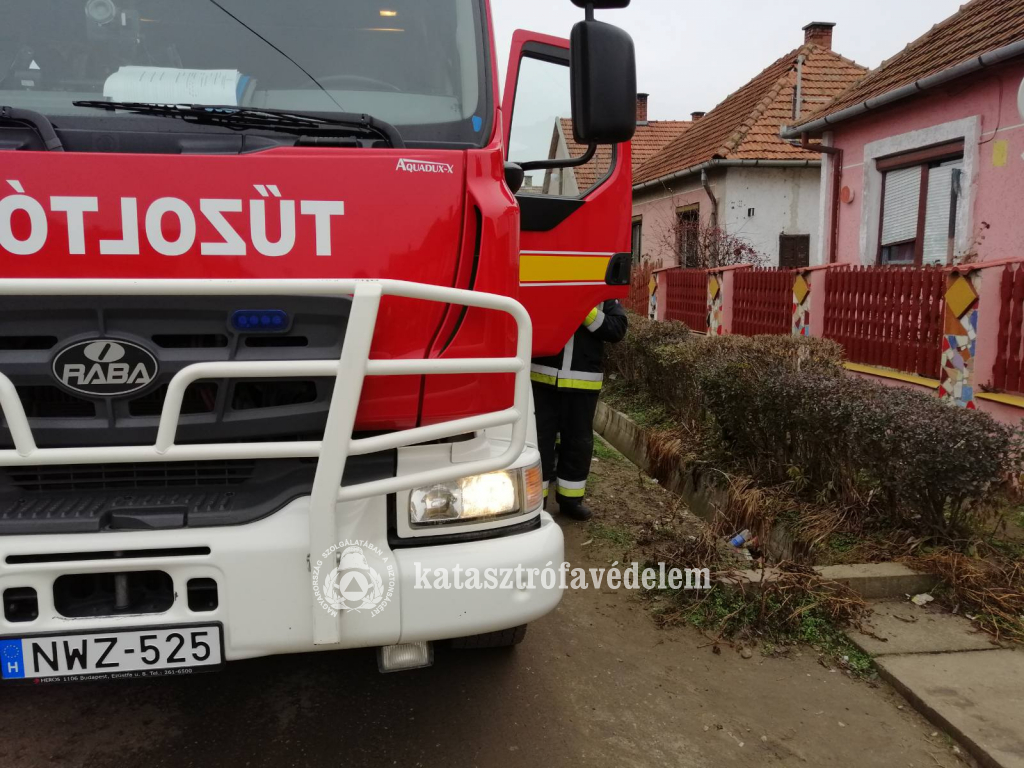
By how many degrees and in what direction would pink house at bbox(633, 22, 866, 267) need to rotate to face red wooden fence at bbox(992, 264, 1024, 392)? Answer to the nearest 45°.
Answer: approximately 45° to its left

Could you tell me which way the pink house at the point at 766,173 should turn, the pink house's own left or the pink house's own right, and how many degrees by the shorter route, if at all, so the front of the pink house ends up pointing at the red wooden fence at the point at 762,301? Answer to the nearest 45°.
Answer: approximately 45° to the pink house's own left

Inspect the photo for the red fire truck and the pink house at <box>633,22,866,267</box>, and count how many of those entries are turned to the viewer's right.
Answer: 0

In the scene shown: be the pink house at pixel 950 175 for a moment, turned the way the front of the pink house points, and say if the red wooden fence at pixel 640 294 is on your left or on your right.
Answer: on your right

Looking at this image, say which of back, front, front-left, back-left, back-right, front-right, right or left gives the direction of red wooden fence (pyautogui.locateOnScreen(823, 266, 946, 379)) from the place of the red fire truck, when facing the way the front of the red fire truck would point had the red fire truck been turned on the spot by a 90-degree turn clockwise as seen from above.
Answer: back-right

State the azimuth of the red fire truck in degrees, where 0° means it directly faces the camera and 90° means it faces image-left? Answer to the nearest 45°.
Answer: approximately 0°

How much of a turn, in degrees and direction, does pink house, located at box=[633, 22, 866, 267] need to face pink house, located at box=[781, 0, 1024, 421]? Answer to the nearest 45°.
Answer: approximately 45° to its left

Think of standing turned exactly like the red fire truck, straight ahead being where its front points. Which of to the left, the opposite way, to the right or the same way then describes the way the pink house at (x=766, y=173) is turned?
to the right

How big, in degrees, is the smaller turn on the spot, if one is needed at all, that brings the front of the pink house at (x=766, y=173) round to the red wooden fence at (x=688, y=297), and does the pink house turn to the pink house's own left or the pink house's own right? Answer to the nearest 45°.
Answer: approximately 45° to the pink house's own left

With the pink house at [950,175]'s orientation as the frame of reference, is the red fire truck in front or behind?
in front

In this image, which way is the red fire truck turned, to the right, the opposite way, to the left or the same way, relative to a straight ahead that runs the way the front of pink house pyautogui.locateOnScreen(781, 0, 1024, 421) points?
to the left

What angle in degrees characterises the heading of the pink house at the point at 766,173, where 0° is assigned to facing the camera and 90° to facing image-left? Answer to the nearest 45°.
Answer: approximately 45°

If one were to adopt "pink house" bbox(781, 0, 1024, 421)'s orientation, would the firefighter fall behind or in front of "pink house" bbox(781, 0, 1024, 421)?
in front
